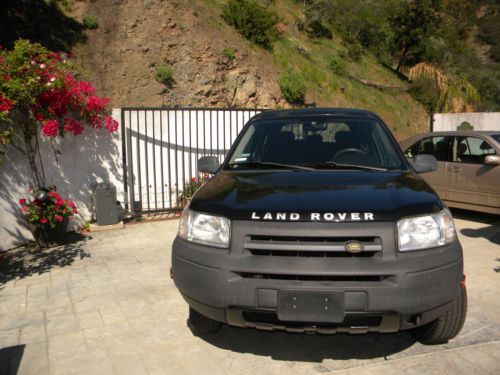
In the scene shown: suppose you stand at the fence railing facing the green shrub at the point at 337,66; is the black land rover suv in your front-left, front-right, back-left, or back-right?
back-right

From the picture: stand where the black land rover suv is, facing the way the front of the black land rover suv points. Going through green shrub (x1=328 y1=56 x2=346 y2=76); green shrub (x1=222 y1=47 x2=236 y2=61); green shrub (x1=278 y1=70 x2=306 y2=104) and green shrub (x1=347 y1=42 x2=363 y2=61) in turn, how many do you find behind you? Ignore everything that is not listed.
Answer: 4

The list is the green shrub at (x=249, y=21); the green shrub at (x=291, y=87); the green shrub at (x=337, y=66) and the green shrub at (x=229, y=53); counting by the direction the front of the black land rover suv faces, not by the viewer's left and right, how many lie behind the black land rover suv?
4

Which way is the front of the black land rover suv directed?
toward the camera

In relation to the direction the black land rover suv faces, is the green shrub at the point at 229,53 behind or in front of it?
behind

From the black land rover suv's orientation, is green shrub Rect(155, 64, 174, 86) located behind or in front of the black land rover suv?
behind

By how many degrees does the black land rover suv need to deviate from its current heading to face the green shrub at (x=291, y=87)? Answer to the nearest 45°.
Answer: approximately 180°

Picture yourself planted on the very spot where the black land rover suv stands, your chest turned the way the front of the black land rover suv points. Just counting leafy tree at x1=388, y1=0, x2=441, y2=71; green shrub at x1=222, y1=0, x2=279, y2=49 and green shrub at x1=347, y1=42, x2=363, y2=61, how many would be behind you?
3

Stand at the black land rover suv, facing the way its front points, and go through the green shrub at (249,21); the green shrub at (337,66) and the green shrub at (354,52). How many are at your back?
3

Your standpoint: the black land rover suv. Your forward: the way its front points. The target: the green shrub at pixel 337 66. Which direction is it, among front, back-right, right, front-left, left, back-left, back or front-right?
back

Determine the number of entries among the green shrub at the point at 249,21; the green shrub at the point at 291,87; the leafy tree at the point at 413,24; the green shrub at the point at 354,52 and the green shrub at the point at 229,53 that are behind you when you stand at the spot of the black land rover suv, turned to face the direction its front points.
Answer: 5

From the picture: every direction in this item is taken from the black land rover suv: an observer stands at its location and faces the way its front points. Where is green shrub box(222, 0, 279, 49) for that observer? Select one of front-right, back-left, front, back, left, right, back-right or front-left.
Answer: back

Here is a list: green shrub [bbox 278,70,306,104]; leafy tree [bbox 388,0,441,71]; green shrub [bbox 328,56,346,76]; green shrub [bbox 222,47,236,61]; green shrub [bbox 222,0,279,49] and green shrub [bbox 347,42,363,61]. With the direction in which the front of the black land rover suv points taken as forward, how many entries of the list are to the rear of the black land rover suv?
6
